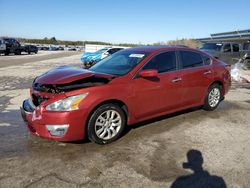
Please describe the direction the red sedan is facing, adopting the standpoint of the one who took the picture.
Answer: facing the viewer and to the left of the viewer

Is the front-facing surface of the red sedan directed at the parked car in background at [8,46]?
no

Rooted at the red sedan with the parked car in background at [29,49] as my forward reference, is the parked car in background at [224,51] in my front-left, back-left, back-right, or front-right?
front-right

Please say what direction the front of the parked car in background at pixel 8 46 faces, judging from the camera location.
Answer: facing to the right of the viewer

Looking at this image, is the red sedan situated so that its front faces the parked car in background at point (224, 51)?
no

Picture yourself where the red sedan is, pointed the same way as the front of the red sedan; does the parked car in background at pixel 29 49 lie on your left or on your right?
on your right

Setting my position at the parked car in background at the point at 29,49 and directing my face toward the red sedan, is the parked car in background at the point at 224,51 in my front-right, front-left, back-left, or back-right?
front-left
